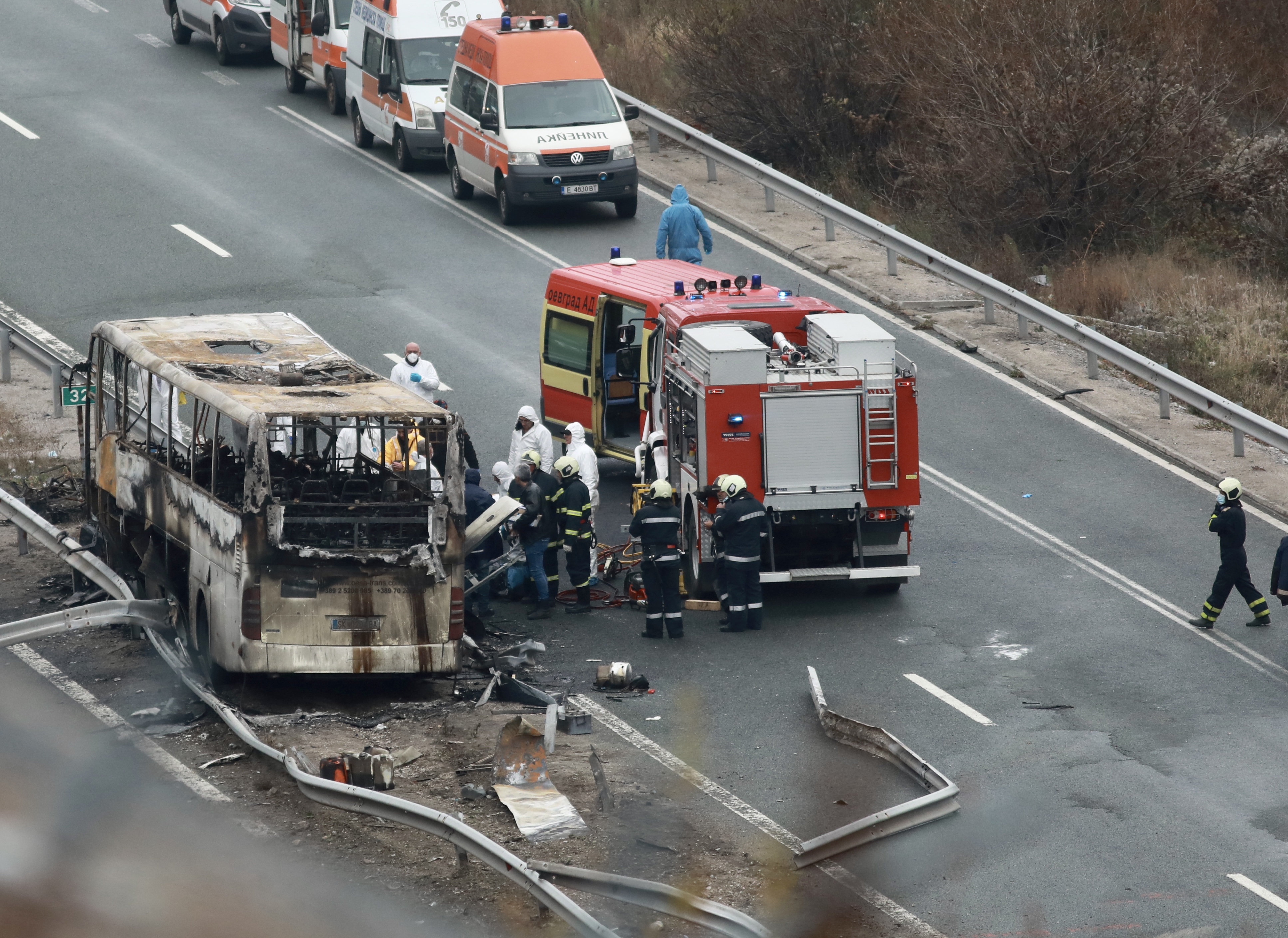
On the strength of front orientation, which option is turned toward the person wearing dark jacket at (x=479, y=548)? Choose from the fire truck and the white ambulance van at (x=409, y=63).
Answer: the white ambulance van

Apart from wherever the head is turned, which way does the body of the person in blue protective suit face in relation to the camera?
away from the camera

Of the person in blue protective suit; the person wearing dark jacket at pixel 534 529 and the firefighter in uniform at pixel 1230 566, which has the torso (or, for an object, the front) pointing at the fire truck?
the firefighter in uniform

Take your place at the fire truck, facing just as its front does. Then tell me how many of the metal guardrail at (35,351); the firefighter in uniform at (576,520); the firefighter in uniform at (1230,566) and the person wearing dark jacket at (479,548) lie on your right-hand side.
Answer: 1

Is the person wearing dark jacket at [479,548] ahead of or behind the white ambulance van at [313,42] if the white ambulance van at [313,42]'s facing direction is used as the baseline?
ahead

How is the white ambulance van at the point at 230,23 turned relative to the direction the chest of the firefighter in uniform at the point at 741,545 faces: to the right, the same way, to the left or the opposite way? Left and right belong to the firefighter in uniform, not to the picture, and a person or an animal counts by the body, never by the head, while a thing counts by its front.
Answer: the opposite way

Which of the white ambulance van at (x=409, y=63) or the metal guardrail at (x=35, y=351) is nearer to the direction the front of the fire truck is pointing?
the white ambulance van

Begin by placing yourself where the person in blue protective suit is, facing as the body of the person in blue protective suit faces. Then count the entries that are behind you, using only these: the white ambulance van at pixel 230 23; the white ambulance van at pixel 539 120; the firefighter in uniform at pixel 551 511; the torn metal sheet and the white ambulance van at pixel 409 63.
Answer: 2

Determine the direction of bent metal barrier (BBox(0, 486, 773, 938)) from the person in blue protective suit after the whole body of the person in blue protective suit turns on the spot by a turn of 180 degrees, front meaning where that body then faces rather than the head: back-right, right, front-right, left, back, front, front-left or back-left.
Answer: front

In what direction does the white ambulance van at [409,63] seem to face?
toward the camera

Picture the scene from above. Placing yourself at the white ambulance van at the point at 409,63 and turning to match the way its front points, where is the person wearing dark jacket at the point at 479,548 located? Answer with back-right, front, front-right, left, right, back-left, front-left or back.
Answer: front

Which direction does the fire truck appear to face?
away from the camera

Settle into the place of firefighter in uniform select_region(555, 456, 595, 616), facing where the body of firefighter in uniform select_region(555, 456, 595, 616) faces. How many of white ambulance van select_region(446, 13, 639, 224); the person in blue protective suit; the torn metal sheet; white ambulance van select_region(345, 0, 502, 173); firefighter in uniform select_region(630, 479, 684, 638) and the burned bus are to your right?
3

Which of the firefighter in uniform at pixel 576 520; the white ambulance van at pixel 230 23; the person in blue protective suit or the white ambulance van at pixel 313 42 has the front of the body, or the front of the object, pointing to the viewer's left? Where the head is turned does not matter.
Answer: the firefighter in uniform

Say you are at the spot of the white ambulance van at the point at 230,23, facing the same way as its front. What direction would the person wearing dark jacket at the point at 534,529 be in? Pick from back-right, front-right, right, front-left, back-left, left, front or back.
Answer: front-right

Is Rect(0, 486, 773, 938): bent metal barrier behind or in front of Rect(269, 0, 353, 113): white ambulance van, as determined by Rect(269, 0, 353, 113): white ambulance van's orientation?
in front
